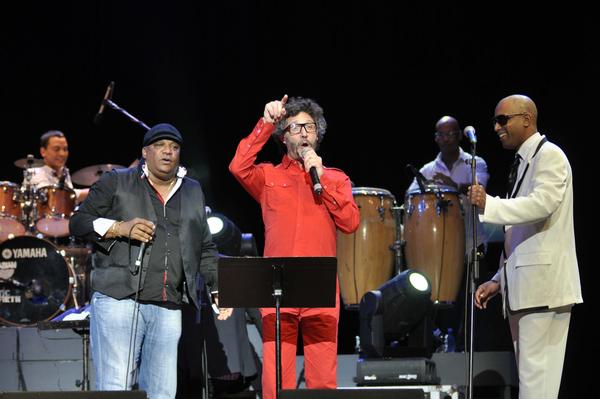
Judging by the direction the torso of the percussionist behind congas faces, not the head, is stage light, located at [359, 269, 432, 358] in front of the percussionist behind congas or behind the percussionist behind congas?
in front

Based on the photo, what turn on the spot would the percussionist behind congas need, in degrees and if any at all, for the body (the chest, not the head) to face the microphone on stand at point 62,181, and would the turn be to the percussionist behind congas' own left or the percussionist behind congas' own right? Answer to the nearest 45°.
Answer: approximately 90° to the percussionist behind congas' own right

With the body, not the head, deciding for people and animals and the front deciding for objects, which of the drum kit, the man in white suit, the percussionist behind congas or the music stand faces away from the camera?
the music stand

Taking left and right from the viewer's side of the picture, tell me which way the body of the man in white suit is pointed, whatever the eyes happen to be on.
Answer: facing to the left of the viewer

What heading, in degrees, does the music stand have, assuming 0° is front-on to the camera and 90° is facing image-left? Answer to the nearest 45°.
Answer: approximately 180°

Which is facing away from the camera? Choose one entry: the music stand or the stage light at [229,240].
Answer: the music stand

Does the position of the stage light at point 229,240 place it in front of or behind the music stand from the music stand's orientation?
in front

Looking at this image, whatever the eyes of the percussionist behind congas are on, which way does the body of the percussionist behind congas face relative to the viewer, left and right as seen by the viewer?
facing the viewer

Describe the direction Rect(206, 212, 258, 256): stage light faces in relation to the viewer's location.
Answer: facing the viewer and to the left of the viewer

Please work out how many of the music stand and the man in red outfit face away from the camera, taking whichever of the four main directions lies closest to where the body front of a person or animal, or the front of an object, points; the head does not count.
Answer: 1

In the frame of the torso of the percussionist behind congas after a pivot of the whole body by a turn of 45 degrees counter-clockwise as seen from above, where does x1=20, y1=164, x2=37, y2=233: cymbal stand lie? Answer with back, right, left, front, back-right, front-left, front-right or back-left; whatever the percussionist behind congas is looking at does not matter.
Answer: back-right

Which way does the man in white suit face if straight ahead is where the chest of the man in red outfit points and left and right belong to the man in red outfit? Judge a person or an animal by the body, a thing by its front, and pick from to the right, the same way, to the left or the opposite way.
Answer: to the right

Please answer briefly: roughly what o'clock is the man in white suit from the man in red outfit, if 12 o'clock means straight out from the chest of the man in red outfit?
The man in white suit is roughly at 9 o'clock from the man in red outfit.

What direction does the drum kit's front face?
toward the camera

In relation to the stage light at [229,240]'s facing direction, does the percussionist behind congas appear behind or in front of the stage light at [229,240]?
behind

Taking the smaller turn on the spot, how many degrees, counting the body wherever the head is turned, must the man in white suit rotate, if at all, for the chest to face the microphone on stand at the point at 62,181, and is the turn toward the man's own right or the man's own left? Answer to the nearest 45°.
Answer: approximately 45° to the man's own right

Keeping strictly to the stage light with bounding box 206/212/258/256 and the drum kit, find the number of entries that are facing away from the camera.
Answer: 0
